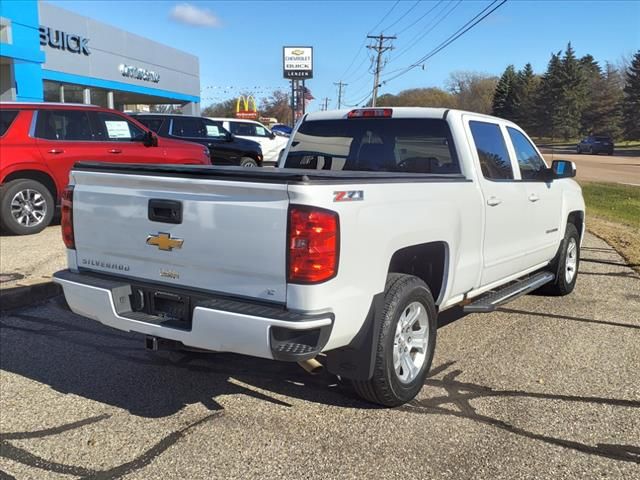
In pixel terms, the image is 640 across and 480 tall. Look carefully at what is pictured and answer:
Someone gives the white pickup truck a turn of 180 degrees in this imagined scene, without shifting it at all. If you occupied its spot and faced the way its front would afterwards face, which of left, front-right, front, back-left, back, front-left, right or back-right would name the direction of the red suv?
right

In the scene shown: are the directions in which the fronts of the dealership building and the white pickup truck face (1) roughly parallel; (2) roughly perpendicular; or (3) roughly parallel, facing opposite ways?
roughly perpendicular

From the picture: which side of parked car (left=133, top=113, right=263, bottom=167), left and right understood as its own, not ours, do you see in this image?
right

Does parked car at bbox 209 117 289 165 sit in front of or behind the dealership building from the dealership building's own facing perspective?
in front

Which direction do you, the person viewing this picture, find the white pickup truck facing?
facing away from the viewer and to the right of the viewer

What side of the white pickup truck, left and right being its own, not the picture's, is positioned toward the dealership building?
left

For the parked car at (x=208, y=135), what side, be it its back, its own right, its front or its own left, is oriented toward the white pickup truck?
right

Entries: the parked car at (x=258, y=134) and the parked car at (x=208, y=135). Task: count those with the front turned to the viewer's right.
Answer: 2

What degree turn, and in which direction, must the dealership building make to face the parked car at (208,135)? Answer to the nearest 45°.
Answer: approximately 45° to its right
